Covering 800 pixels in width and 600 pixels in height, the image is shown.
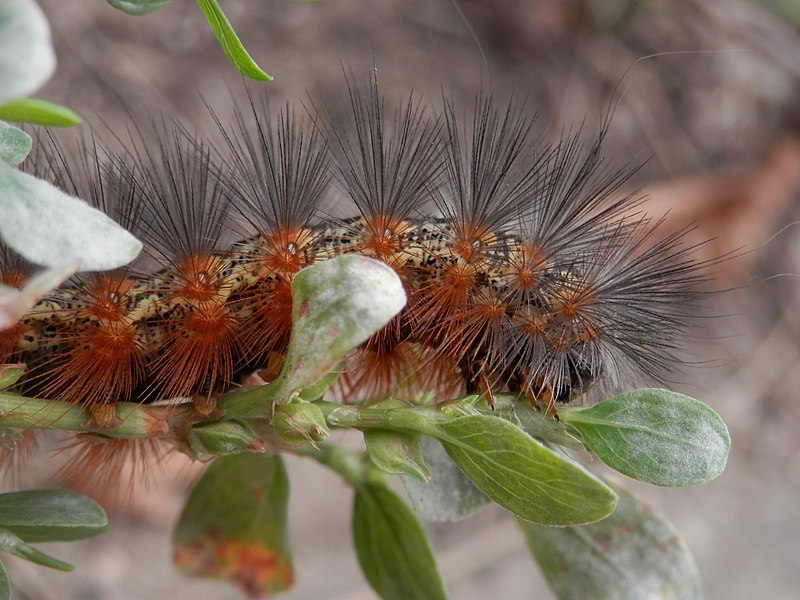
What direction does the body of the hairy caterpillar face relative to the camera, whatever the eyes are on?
to the viewer's right
